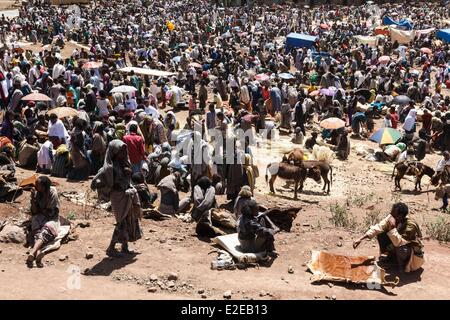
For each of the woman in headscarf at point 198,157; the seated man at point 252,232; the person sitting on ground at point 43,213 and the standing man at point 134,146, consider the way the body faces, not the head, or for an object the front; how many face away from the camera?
2

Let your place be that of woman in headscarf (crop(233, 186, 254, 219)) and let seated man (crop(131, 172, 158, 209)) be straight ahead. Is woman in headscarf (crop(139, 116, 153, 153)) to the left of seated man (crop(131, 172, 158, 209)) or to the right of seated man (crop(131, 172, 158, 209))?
right

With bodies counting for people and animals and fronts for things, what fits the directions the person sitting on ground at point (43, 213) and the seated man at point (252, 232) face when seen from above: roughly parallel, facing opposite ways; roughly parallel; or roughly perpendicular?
roughly perpendicular

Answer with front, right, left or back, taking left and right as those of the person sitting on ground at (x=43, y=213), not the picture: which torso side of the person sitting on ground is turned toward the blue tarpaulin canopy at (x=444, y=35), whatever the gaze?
back

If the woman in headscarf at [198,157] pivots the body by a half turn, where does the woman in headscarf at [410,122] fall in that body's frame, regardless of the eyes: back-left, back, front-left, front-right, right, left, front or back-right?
back-left

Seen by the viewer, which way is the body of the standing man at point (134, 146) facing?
away from the camera
